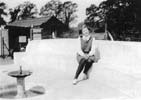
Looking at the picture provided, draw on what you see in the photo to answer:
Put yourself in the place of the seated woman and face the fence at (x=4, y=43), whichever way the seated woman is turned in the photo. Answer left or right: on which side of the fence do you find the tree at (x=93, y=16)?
right

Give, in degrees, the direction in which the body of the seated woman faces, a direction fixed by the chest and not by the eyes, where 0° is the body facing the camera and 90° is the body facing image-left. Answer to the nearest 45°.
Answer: approximately 0°

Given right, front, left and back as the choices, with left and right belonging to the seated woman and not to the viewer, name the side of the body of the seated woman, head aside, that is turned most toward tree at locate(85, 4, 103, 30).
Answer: back

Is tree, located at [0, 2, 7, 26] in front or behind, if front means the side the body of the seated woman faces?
behind

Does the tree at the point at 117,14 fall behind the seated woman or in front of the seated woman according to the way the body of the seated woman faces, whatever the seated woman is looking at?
behind

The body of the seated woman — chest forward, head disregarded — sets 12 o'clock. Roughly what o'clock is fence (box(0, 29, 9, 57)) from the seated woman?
The fence is roughly at 5 o'clock from the seated woman.
